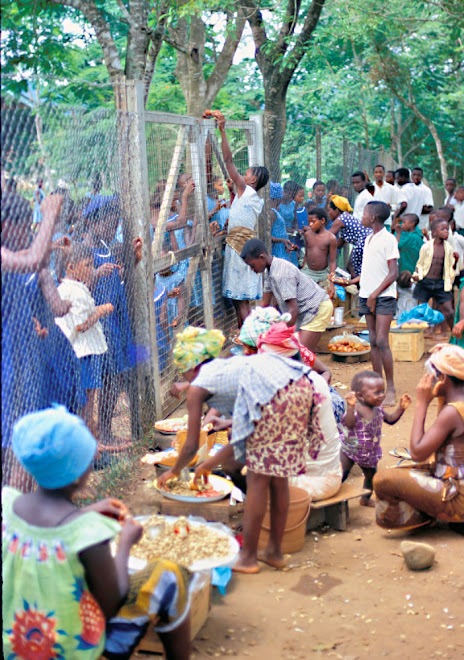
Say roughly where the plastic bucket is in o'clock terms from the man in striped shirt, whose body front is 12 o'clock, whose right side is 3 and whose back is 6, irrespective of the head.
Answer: The plastic bucket is roughly at 9 o'clock from the man in striped shirt.

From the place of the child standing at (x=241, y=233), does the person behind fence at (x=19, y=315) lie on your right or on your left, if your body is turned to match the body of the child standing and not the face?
on your left

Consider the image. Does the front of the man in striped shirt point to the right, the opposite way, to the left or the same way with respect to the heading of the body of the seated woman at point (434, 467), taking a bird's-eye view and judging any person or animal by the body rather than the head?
the same way

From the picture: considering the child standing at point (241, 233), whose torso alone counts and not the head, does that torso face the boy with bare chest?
no

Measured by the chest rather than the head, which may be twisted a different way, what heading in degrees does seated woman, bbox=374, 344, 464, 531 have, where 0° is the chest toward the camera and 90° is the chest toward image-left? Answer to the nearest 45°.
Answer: approximately 90°

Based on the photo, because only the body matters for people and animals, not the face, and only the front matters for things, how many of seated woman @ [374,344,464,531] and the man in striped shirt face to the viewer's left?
2

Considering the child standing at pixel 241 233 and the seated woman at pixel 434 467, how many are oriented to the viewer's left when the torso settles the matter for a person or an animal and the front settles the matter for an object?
2

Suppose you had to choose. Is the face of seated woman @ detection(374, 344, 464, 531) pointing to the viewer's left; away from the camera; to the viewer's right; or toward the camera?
to the viewer's left

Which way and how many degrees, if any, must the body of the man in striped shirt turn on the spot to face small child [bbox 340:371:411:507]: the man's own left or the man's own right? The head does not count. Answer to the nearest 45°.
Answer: approximately 90° to the man's own left

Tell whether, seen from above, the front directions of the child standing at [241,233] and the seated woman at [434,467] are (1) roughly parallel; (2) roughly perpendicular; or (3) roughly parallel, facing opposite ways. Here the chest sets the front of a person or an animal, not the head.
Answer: roughly parallel

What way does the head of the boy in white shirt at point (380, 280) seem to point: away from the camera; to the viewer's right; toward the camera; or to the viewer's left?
to the viewer's left

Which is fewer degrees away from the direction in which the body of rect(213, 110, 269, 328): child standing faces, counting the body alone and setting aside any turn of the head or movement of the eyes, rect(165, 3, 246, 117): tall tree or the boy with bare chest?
the tall tree

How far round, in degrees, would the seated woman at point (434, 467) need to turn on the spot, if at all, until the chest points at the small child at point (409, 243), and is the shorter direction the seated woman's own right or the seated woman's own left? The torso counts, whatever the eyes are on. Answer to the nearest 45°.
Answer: approximately 90° to the seated woman's own right

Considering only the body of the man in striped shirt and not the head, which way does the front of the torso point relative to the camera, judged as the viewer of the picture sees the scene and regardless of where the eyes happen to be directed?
to the viewer's left

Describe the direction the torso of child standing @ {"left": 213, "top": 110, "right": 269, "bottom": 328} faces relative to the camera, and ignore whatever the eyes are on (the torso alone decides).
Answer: to the viewer's left

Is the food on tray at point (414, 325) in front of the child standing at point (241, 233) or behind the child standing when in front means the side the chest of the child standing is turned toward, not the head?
behind
